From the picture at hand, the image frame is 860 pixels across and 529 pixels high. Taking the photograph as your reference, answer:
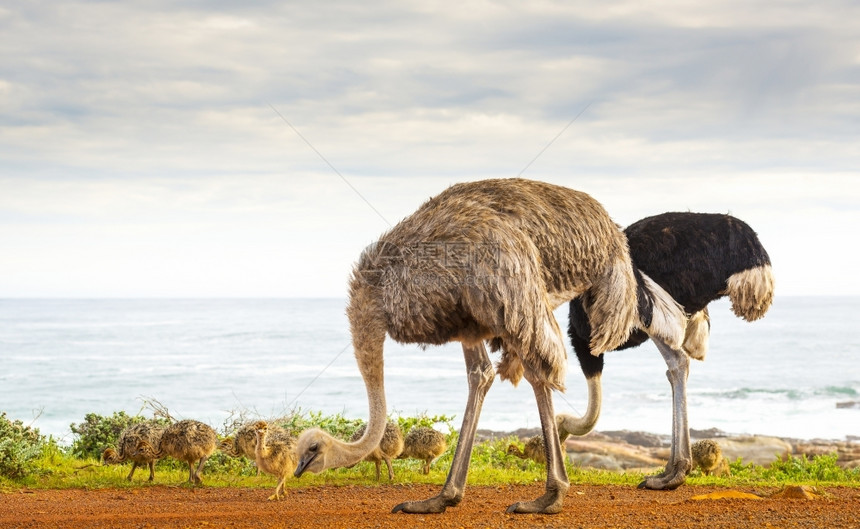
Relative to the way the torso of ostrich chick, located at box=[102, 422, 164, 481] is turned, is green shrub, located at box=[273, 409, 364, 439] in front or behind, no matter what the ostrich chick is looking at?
behind

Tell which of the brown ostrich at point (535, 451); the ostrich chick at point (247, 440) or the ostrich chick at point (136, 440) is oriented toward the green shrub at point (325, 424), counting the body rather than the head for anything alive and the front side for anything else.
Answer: the brown ostrich

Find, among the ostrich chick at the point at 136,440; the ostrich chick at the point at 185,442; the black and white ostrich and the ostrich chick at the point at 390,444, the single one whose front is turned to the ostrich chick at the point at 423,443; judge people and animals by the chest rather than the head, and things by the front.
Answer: the black and white ostrich

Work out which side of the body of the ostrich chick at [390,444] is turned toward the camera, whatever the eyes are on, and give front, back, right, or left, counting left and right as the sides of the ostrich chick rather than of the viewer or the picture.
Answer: left

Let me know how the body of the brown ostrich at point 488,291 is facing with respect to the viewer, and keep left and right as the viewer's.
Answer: facing to the left of the viewer

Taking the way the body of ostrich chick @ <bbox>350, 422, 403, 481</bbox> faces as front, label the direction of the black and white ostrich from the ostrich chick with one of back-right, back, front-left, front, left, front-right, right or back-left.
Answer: back

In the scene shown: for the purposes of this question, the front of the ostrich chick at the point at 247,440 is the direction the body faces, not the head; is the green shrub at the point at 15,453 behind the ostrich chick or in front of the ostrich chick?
in front

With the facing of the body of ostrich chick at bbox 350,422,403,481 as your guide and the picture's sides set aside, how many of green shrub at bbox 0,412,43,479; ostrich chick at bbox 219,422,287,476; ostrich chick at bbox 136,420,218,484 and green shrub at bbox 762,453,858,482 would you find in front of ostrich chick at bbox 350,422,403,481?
3

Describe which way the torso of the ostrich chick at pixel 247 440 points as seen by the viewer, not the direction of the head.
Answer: to the viewer's left

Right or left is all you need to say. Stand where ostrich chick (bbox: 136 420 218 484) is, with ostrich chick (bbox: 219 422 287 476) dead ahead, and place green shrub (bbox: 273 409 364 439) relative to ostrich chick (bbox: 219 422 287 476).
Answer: left

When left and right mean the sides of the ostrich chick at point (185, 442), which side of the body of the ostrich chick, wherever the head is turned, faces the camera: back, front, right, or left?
left

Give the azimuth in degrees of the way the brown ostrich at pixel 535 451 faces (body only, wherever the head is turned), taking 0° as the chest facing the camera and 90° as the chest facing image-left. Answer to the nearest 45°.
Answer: approximately 90°

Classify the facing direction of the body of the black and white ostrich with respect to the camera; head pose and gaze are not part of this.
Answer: to the viewer's left
